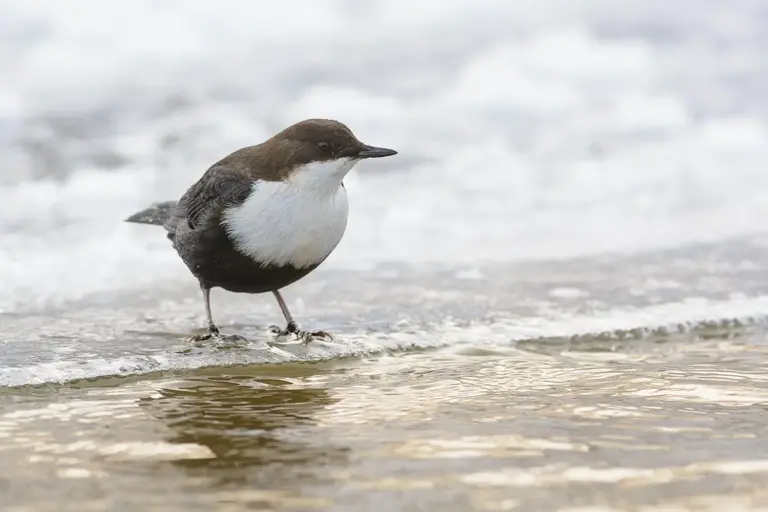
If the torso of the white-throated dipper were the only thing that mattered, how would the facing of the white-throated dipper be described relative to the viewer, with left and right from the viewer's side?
facing the viewer and to the right of the viewer
